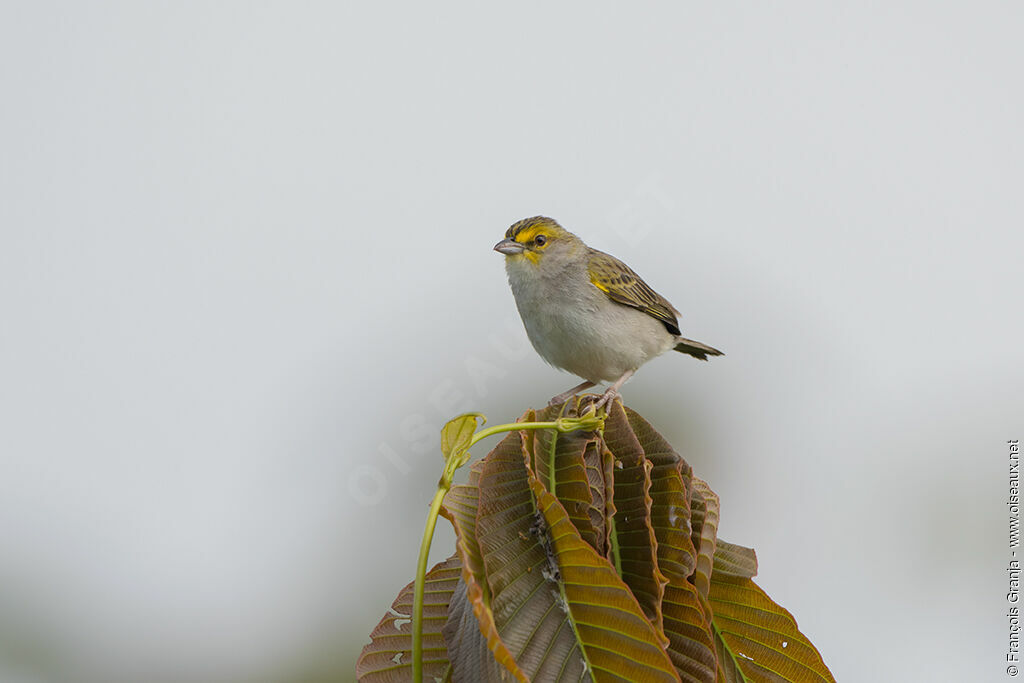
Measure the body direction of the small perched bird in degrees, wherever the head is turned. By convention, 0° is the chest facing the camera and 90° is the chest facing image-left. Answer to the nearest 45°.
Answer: approximately 45°
